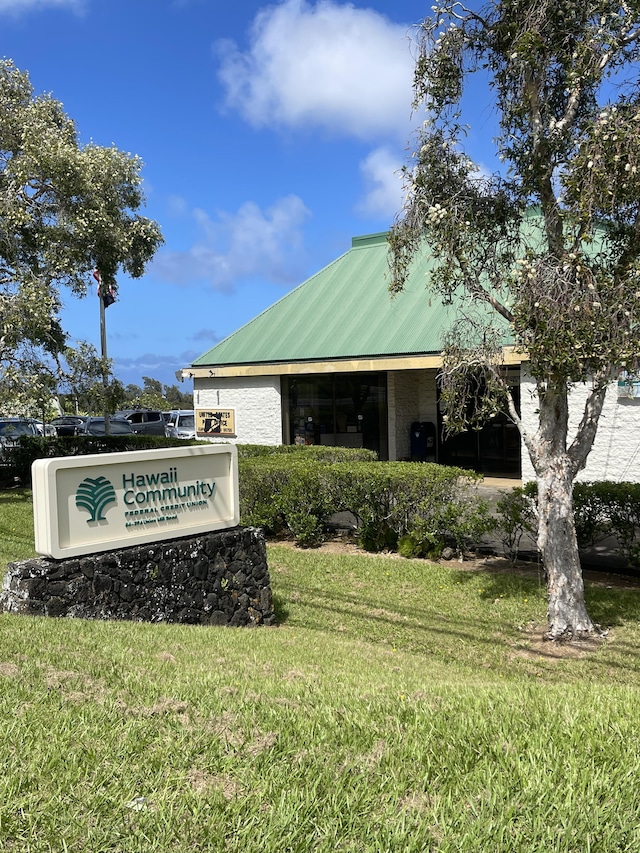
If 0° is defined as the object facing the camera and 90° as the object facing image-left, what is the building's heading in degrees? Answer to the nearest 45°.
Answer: approximately 45°

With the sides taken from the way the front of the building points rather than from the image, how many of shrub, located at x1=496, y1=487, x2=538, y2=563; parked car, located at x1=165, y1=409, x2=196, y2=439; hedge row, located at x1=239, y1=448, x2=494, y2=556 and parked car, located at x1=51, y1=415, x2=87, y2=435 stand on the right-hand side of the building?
2

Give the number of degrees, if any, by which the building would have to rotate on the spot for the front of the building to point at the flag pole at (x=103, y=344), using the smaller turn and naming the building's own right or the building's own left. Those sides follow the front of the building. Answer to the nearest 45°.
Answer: approximately 45° to the building's own right

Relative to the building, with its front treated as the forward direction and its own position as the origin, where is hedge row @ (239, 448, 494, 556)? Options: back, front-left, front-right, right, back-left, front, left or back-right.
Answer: front-left

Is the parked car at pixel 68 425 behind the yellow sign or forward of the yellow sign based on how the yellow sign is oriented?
behind

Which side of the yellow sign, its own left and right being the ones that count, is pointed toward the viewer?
front

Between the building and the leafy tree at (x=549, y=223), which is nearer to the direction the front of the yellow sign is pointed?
the leafy tree

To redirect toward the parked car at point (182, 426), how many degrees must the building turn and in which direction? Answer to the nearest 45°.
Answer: approximately 90° to its right

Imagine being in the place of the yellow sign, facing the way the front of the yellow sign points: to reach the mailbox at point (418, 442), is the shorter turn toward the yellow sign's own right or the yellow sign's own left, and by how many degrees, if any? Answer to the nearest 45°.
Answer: approximately 45° to the yellow sign's own left

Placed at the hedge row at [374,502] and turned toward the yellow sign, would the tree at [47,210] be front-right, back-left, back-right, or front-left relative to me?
front-left

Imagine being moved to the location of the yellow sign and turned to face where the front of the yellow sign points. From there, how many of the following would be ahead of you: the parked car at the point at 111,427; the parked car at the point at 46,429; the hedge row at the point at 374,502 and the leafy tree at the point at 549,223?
2

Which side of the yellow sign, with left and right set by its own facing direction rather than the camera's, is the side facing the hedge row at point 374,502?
front

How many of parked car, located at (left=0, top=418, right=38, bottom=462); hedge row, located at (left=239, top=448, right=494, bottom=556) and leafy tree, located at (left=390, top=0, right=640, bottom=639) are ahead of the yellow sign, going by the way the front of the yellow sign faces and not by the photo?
2

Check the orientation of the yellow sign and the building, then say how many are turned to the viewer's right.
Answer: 0

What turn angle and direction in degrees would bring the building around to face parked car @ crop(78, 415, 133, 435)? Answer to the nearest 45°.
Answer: approximately 90° to its right
